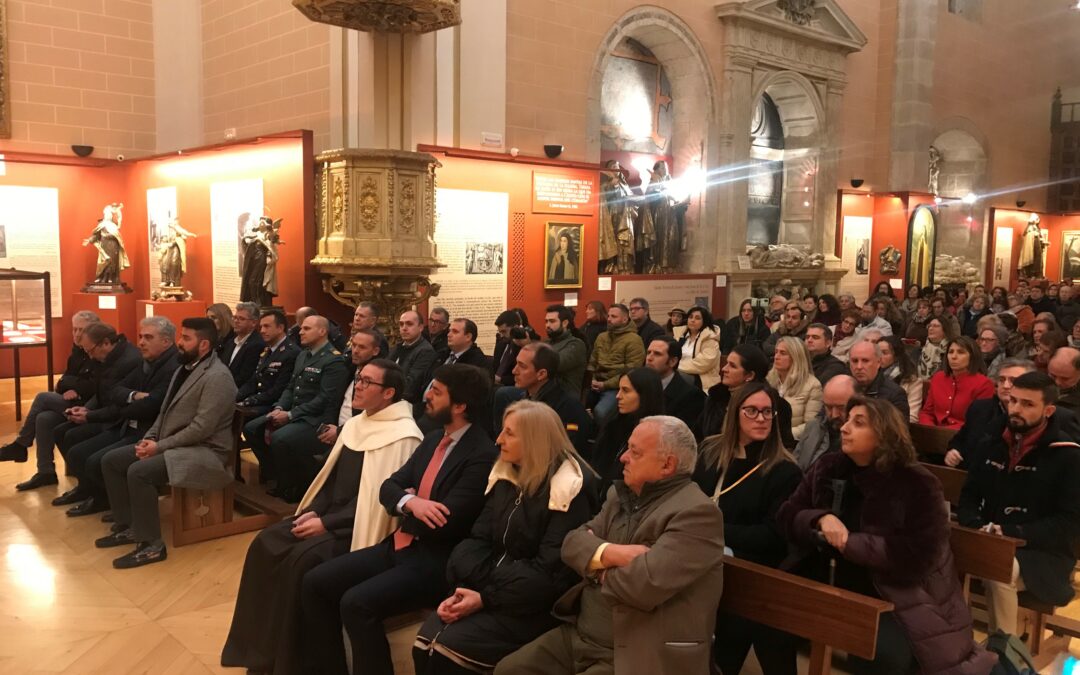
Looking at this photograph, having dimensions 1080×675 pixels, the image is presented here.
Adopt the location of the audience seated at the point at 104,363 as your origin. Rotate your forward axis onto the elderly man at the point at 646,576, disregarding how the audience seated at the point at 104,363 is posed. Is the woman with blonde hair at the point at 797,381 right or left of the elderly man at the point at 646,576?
left

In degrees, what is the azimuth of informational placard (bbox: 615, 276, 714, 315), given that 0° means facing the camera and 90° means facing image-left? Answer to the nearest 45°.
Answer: approximately 0°

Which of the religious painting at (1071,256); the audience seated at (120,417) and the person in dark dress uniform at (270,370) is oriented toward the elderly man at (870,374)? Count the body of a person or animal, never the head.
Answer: the religious painting

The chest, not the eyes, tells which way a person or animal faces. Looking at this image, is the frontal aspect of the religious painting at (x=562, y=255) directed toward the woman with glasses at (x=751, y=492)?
yes

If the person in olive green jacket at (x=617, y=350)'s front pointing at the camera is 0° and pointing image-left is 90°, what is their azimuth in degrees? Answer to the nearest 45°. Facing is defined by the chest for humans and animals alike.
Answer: approximately 45°

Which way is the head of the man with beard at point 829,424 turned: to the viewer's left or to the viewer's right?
to the viewer's left

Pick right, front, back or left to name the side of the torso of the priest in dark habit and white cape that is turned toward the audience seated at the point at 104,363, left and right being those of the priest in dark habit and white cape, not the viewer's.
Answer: right

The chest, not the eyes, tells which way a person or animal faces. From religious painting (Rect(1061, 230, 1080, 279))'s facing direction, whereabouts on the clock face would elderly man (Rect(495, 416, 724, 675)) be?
The elderly man is roughly at 12 o'clock from the religious painting.
